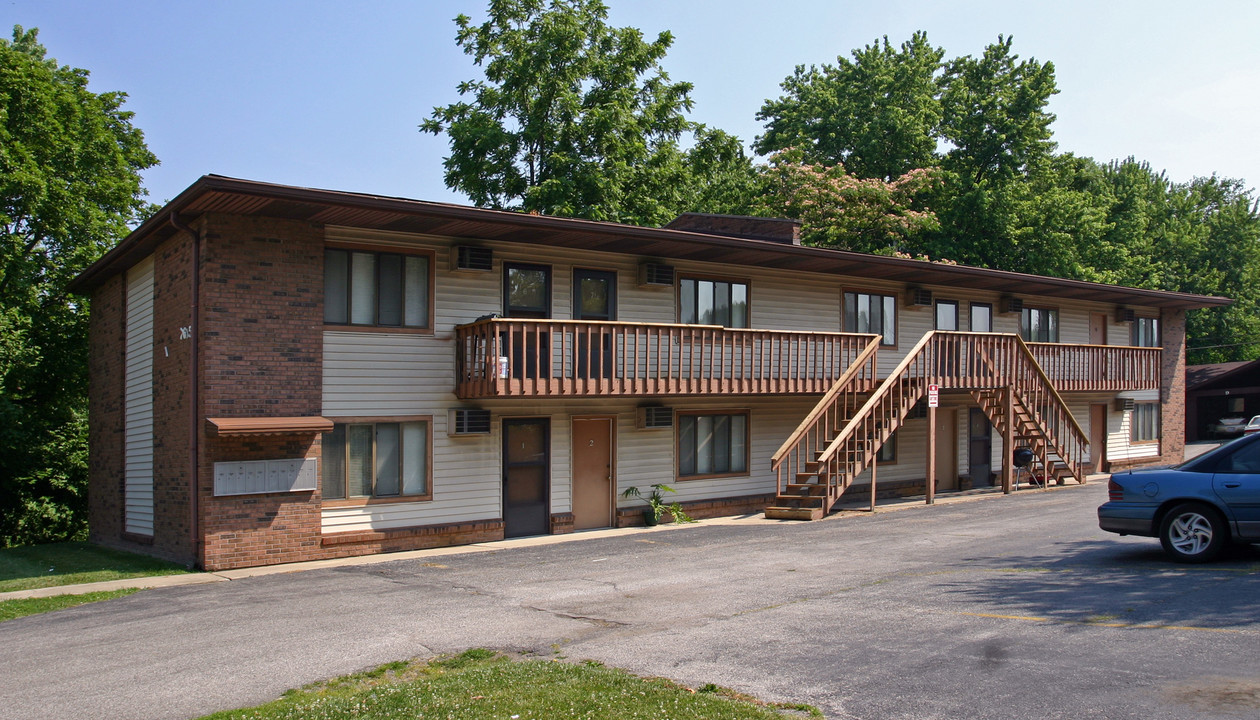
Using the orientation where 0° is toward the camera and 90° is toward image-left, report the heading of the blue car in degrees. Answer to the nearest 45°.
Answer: approximately 270°

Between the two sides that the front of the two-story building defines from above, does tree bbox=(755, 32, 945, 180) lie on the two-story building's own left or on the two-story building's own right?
on the two-story building's own left

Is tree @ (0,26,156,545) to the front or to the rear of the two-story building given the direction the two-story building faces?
to the rear

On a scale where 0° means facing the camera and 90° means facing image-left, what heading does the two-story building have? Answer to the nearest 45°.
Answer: approximately 315°
